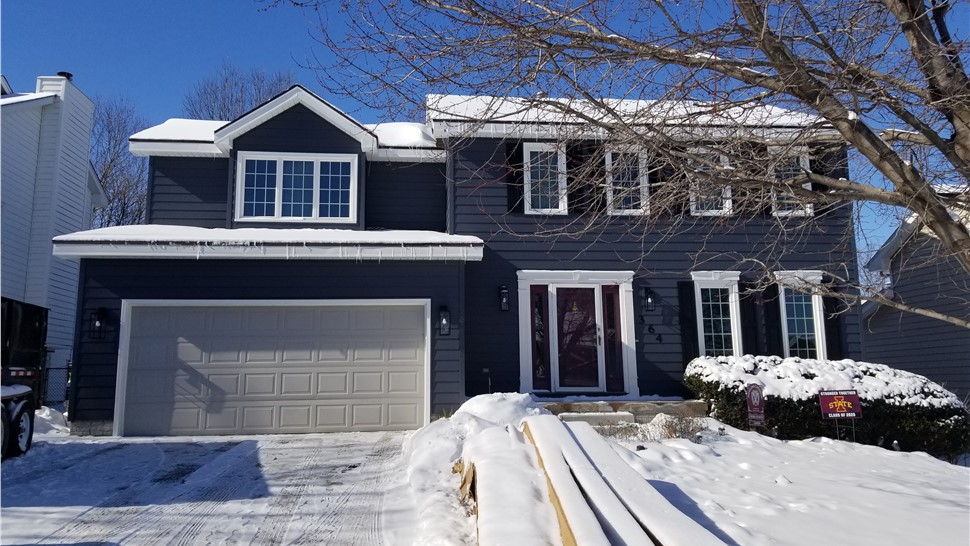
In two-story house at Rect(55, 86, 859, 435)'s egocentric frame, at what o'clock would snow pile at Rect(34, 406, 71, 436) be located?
The snow pile is roughly at 3 o'clock from the two-story house.

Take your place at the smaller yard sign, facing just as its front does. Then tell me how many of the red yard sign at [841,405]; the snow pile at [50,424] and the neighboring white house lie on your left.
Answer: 1

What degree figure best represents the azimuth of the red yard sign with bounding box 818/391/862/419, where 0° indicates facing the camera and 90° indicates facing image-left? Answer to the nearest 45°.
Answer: approximately 0°

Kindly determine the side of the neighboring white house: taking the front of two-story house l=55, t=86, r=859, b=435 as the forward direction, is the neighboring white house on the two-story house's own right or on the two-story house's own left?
on the two-story house's own right

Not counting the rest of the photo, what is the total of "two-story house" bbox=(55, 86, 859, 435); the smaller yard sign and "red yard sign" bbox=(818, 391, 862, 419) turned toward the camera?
3

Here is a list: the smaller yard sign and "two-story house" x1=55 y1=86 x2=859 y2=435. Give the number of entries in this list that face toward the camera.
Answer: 2

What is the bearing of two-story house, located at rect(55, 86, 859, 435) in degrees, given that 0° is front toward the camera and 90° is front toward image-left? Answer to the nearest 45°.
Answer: approximately 0°
